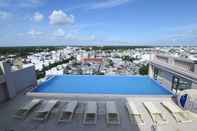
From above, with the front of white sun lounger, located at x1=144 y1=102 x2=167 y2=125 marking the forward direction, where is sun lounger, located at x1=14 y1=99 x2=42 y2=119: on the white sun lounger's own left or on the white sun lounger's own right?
on the white sun lounger's own left

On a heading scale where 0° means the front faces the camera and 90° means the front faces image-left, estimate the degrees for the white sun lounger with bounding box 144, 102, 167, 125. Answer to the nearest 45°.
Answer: approximately 135°

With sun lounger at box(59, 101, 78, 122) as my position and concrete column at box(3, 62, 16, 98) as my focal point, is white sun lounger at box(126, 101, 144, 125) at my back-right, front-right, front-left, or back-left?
back-right

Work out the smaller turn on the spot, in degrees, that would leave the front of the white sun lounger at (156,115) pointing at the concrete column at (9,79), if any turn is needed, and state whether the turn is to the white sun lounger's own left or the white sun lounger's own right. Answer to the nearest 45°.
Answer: approximately 45° to the white sun lounger's own left

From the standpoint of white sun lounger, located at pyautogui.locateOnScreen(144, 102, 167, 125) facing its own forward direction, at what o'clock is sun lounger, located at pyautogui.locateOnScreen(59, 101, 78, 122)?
The sun lounger is roughly at 10 o'clock from the white sun lounger.
